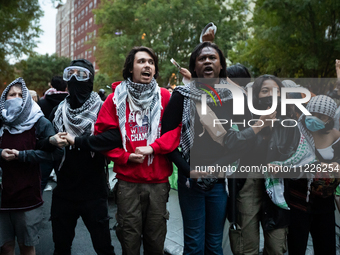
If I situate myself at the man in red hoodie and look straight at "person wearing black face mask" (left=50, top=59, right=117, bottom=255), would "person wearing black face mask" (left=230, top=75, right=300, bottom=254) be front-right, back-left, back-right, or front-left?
back-right

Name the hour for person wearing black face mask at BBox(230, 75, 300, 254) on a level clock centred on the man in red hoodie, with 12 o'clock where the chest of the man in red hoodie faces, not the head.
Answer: The person wearing black face mask is roughly at 9 o'clock from the man in red hoodie.

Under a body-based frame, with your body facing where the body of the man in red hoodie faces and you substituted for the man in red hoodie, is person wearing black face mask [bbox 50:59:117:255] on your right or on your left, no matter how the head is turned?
on your right

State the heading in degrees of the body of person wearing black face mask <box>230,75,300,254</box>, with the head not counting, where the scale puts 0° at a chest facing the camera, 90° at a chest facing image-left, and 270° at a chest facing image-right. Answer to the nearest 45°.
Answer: approximately 45°
